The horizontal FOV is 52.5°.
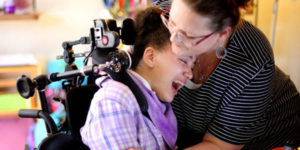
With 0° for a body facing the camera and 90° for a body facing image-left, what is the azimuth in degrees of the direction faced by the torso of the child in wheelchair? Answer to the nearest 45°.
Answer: approximately 270°

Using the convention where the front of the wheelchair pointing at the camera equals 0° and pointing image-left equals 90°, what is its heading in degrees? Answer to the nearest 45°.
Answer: approximately 270°

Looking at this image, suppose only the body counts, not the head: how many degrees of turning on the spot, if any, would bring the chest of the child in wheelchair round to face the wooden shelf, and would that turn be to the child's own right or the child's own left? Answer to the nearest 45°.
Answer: approximately 135° to the child's own left
